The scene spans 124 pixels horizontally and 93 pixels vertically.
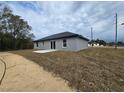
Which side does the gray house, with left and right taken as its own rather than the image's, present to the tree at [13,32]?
left
